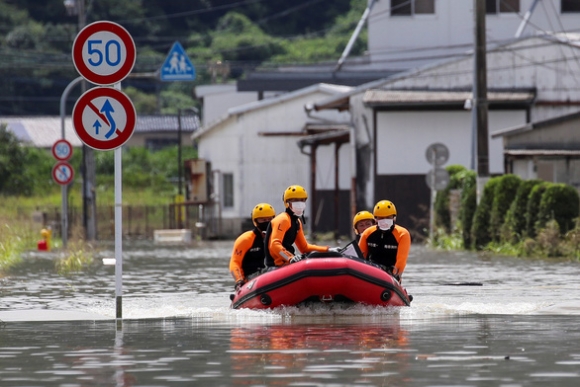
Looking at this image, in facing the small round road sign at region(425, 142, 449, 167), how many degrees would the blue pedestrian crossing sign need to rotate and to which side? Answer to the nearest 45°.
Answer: approximately 45° to its left

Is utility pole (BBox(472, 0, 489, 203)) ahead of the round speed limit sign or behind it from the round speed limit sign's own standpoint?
behind

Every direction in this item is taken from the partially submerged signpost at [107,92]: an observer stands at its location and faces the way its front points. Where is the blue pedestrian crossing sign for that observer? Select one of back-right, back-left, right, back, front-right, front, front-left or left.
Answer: back

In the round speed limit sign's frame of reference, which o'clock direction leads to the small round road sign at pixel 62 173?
The small round road sign is roughly at 6 o'clock from the round speed limit sign.

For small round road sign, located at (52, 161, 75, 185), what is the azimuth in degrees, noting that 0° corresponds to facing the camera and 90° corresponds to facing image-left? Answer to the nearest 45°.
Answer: approximately 0°

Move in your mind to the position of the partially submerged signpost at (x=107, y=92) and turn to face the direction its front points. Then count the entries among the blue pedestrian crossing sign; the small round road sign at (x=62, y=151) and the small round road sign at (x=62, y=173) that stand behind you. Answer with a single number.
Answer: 3

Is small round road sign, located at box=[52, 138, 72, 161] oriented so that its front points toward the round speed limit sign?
yes

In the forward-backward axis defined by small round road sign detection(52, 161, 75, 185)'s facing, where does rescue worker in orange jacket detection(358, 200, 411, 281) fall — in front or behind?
in front

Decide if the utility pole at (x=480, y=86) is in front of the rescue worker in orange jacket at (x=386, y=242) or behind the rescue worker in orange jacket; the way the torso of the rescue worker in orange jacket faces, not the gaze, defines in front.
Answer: behind

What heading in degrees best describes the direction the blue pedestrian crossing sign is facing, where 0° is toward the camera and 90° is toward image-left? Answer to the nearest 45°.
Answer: approximately 0°
